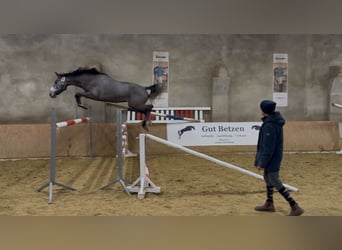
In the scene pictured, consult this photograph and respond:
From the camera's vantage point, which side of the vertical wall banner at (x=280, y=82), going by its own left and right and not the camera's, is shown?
front

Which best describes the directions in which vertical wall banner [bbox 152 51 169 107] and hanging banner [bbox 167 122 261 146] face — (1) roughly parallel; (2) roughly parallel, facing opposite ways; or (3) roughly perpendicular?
roughly parallel

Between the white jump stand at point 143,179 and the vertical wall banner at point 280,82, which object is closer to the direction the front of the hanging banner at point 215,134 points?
the white jump stand

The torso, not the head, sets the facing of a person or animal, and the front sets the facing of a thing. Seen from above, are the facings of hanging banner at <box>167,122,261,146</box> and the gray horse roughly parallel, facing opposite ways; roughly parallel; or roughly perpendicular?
roughly perpendicular

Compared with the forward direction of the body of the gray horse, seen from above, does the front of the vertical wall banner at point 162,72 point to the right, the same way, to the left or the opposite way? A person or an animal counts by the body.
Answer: to the left

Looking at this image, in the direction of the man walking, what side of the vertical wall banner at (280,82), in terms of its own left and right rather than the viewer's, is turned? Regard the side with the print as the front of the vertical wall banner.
front

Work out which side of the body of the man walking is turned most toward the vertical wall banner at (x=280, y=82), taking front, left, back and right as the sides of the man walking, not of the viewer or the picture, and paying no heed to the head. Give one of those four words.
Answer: right

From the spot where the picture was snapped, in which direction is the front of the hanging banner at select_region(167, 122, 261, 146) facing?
facing the viewer

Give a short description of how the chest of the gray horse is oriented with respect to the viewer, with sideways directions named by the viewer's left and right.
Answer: facing to the left of the viewer

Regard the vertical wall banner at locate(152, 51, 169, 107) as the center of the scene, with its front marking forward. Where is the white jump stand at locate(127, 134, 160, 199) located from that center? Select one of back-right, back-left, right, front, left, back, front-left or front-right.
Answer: front

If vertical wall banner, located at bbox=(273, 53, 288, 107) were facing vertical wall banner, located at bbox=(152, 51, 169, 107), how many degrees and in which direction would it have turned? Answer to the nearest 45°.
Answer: approximately 90° to its right

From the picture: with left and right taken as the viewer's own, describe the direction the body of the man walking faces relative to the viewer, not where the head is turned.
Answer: facing to the left of the viewer

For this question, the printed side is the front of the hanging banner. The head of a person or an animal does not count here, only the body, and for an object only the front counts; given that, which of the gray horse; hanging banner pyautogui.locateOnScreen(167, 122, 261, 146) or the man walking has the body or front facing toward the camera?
the hanging banner
